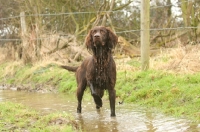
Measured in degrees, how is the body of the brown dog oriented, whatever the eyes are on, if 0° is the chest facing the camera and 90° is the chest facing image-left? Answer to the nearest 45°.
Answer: approximately 315°

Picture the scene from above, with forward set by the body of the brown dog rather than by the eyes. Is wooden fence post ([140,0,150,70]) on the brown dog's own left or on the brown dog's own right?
on the brown dog's own left

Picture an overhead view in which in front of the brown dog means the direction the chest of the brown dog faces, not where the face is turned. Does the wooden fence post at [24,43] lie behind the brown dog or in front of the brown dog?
behind

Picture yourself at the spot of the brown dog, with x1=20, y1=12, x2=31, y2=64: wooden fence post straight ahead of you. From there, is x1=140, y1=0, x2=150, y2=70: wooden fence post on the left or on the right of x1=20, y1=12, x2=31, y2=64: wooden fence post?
right
